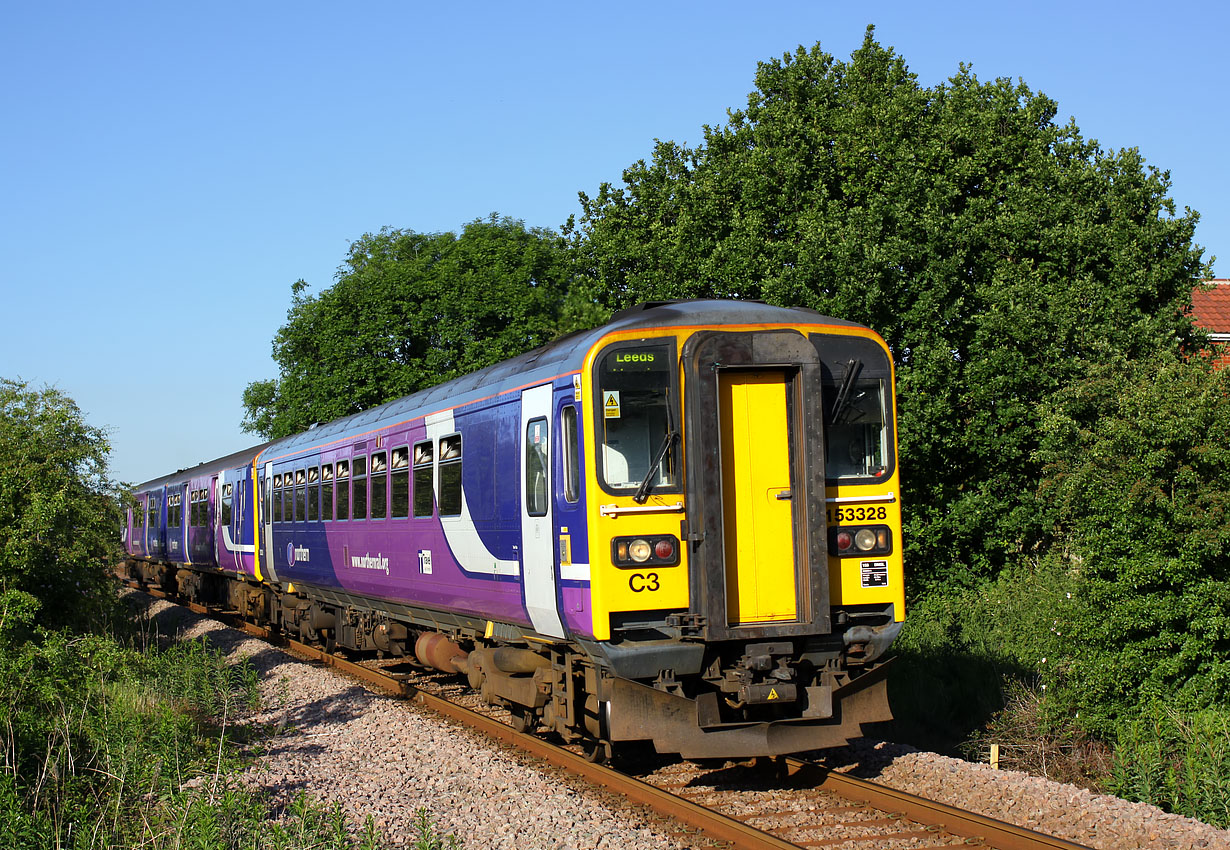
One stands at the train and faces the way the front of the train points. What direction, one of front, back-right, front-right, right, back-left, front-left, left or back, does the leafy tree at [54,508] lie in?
back

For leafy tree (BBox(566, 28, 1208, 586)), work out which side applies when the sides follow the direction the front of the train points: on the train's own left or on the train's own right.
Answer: on the train's own left

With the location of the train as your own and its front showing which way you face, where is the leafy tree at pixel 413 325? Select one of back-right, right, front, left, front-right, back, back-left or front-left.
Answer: back-left

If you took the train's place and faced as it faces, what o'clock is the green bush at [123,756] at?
The green bush is roughly at 1 o'clock from the train.
